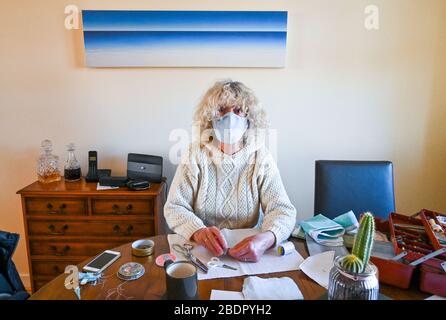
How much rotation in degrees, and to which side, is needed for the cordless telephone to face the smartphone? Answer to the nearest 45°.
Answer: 0° — it already faces it

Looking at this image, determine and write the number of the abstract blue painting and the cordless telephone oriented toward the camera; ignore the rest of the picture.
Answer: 2

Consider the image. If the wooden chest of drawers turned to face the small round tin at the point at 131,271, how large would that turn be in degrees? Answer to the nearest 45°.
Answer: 0° — it already faces it
